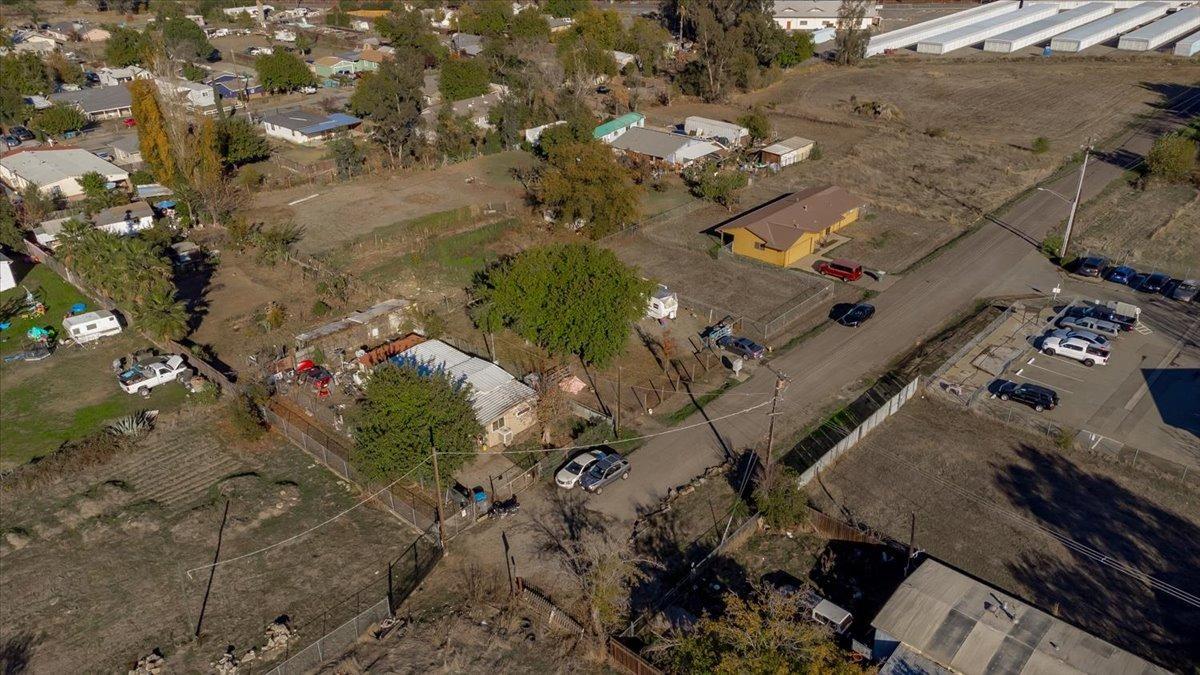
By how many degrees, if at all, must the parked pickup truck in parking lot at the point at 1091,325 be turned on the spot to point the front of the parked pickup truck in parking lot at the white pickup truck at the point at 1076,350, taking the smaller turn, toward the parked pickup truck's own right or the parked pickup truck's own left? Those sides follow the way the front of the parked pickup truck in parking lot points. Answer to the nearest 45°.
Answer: approximately 90° to the parked pickup truck's own left

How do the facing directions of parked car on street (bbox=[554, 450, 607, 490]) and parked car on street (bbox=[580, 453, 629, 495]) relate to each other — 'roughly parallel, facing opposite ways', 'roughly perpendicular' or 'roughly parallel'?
roughly parallel

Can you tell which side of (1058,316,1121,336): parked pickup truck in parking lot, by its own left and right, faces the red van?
front

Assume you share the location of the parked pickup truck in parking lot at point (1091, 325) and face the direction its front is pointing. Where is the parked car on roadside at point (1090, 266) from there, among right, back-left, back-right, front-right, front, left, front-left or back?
right

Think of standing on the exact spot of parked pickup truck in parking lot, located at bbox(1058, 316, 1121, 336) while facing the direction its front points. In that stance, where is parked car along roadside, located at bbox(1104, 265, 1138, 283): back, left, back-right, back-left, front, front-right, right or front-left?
right
